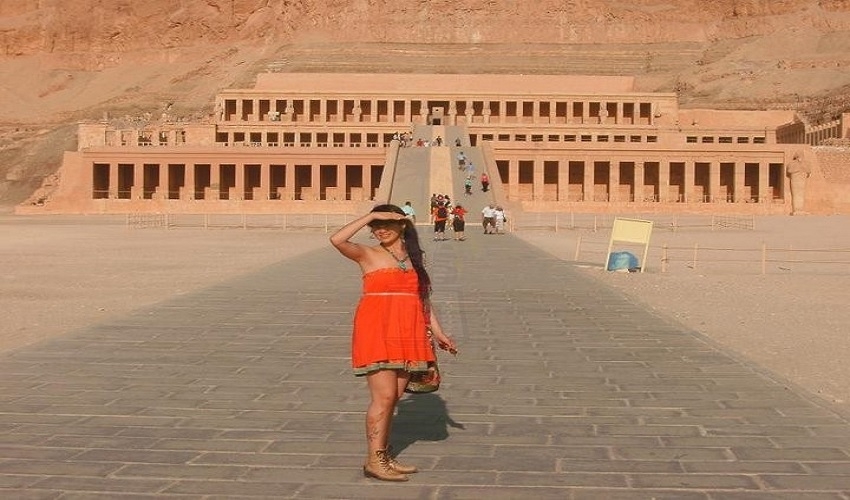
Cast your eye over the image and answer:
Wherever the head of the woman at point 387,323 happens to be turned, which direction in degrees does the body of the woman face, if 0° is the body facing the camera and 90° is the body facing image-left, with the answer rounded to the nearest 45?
approximately 315°

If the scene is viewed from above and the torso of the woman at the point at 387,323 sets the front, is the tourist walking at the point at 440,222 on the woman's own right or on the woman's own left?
on the woman's own left

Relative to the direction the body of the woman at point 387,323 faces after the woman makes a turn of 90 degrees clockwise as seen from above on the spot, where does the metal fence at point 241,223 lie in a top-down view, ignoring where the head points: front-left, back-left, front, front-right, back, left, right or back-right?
back-right

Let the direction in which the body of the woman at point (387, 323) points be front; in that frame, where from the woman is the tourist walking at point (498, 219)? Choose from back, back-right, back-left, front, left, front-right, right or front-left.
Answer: back-left

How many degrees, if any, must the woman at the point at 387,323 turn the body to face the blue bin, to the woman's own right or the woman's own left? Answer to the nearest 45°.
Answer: approximately 135° to the woman's own left
